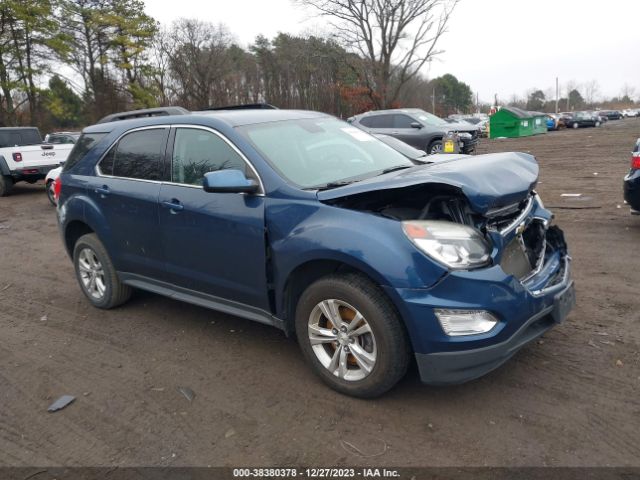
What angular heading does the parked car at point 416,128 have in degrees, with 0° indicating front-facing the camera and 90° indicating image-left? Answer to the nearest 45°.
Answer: approximately 315°

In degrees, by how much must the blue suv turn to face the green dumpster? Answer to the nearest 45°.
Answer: approximately 135° to its left

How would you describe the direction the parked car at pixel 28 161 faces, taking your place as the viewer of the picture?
facing away from the viewer and to the left of the viewer

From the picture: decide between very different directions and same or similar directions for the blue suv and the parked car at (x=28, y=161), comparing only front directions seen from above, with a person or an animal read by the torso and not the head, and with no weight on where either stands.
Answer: very different directions

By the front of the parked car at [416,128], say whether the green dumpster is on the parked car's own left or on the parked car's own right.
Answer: on the parked car's own left

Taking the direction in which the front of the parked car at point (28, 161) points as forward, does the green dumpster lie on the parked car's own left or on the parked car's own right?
on the parked car's own right

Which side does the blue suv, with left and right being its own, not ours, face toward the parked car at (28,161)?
back
